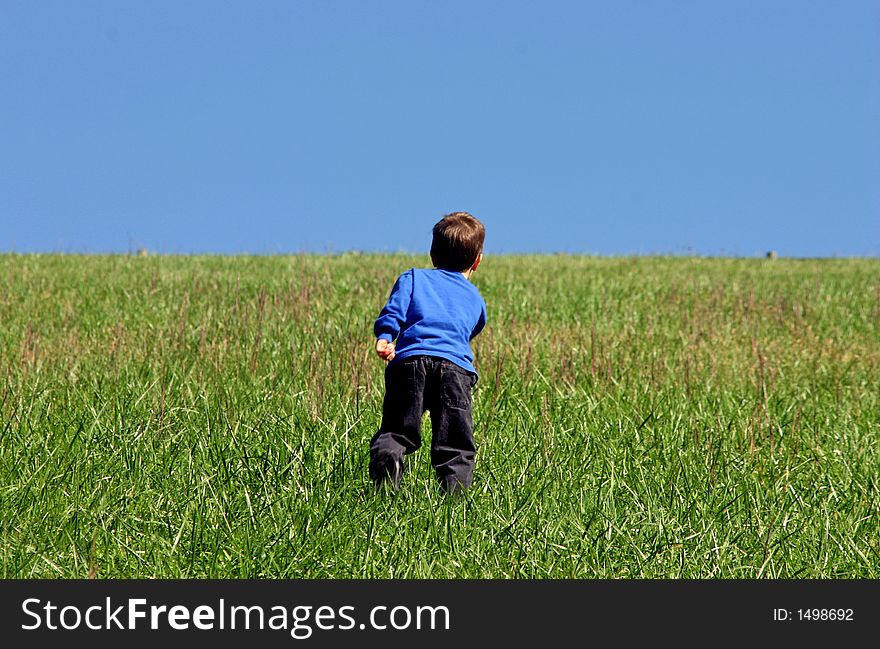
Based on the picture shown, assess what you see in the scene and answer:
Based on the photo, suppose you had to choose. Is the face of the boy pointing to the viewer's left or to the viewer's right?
to the viewer's right

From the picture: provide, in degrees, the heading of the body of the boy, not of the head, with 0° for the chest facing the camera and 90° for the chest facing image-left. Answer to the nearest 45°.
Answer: approximately 180°
